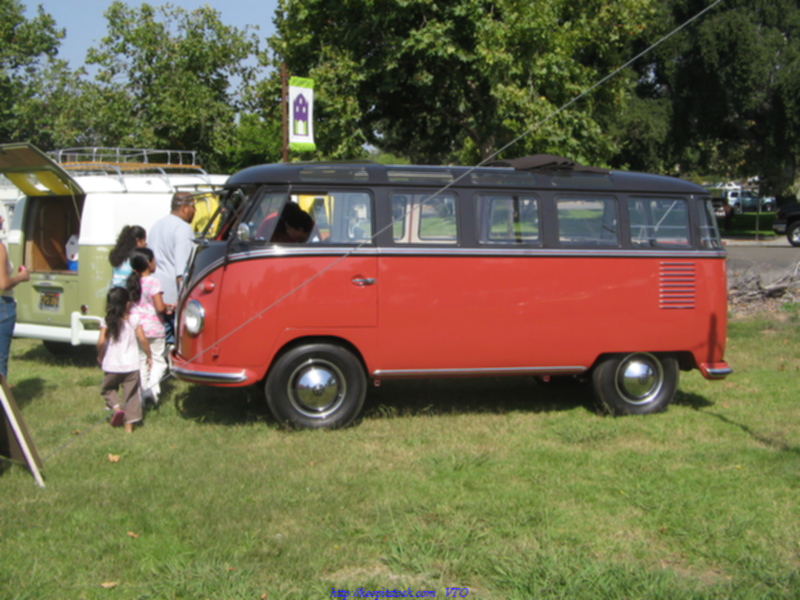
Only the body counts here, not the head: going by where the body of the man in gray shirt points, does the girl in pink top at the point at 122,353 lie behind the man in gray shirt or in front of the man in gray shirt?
behind

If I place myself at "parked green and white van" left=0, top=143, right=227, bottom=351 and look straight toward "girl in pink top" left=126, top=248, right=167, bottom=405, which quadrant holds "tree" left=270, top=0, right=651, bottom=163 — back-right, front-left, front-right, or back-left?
back-left

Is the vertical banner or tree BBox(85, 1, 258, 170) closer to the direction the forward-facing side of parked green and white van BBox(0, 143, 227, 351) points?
the vertical banner

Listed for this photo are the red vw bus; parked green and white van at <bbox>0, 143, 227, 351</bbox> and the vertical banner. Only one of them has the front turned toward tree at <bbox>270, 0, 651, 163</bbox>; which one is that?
the parked green and white van

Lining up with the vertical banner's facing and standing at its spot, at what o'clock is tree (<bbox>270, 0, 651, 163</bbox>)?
The tree is roughly at 7 o'clock from the vertical banner.

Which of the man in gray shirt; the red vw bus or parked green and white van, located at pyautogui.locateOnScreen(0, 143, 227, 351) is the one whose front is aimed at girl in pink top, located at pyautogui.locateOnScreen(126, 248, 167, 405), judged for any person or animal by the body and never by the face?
the red vw bus

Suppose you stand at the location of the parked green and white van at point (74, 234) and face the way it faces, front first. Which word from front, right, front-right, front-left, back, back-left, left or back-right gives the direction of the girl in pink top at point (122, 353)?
back-right

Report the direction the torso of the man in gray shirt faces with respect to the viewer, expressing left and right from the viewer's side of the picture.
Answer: facing away from the viewer and to the right of the viewer

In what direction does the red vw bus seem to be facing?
to the viewer's left

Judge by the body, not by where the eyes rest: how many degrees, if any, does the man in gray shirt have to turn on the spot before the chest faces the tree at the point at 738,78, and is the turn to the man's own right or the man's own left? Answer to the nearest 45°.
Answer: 0° — they already face it

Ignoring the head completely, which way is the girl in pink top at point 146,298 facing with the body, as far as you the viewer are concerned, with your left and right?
facing away from the viewer and to the right of the viewer

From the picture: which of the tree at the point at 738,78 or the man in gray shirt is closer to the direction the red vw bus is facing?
the man in gray shirt

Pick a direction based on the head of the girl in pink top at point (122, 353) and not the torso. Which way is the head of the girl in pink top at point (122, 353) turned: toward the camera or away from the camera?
away from the camera
